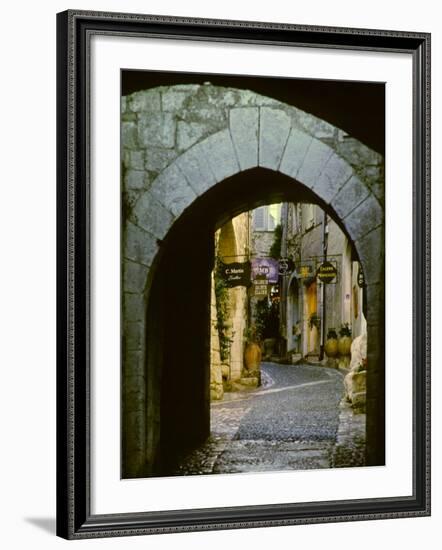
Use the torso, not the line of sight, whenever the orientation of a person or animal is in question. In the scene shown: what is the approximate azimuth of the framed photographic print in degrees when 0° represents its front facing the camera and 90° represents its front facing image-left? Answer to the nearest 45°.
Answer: approximately 315°
